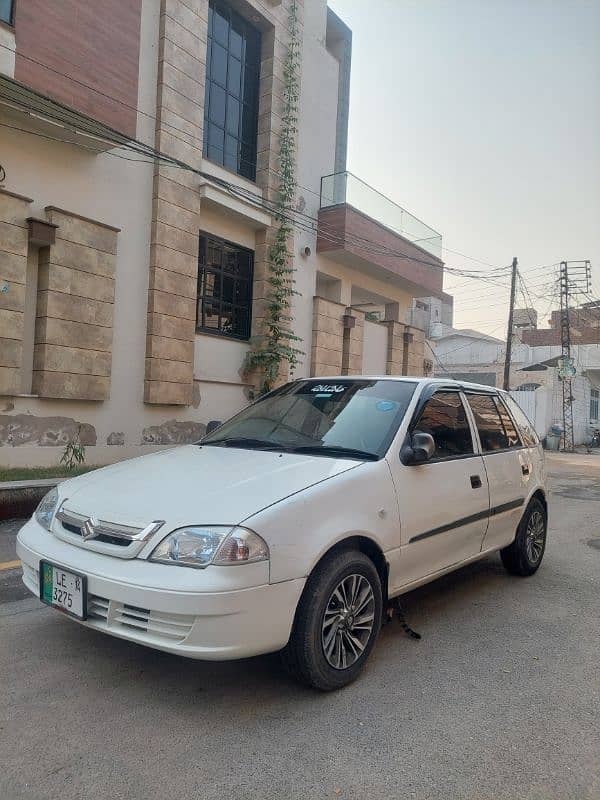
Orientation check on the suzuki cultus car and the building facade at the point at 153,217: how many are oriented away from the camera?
0

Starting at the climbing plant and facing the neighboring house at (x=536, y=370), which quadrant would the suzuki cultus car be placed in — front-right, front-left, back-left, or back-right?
back-right

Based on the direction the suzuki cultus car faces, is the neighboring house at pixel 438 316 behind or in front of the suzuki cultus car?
behind

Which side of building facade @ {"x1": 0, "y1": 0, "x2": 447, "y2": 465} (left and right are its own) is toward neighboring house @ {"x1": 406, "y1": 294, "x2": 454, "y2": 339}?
left

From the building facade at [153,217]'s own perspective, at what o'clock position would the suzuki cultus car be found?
The suzuki cultus car is roughly at 1 o'clock from the building facade.

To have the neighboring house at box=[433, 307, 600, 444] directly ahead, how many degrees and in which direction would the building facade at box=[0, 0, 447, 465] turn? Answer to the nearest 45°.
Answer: approximately 90° to its left

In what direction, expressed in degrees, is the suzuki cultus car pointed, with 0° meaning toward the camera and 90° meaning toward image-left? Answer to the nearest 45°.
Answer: approximately 45°

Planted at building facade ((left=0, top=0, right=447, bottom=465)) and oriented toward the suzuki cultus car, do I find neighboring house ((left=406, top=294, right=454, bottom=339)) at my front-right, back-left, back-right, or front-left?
back-left

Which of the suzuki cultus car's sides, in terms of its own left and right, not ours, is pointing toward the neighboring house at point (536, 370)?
back

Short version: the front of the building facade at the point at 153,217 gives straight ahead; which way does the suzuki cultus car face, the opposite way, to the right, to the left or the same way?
to the right
